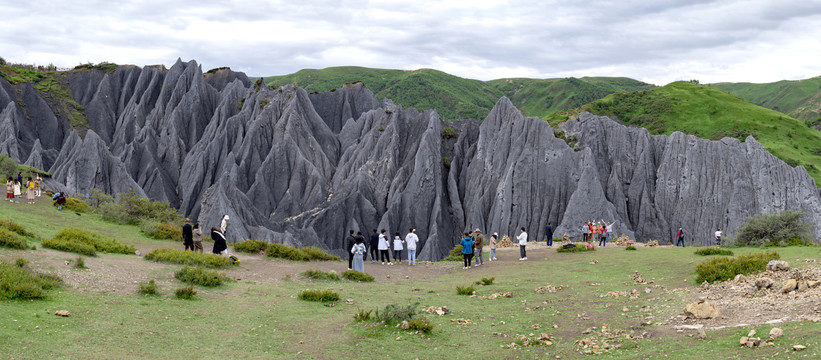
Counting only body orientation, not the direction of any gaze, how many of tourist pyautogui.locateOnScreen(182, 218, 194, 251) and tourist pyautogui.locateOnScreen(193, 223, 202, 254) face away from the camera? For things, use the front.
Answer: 2

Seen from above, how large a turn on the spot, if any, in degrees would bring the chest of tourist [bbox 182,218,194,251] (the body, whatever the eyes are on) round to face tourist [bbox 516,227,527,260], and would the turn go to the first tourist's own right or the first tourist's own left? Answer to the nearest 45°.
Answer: approximately 90° to the first tourist's own right

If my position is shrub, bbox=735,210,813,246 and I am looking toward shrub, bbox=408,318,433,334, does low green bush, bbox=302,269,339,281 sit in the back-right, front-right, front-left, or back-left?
front-right

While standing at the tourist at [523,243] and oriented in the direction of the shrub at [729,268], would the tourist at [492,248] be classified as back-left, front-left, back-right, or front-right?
back-right

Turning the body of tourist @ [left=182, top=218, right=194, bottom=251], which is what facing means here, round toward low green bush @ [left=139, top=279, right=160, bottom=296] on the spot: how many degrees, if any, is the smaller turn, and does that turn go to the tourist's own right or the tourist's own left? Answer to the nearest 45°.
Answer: approximately 180°

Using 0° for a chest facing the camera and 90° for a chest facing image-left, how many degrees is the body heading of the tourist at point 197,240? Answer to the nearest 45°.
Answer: approximately 180°

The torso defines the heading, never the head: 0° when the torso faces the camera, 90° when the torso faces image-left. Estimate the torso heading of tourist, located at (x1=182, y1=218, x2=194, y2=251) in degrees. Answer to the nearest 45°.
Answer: approximately 180°

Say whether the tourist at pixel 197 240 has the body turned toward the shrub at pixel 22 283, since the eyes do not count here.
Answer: no

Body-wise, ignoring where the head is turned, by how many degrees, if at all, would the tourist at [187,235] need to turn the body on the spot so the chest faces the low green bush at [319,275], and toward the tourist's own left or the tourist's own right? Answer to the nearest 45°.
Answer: approximately 135° to the tourist's own right

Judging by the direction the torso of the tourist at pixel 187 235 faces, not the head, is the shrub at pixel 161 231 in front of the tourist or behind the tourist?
in front

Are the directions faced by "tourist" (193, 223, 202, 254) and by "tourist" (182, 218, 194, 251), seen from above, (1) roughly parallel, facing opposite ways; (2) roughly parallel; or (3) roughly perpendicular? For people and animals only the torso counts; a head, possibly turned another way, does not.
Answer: roughly parallel

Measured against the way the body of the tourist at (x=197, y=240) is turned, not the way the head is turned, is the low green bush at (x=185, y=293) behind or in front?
behind

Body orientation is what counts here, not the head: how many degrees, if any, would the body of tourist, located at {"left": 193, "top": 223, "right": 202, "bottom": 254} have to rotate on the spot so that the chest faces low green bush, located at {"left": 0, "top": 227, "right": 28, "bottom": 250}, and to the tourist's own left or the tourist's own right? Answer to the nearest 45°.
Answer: approximately 135° to the tourist's own left

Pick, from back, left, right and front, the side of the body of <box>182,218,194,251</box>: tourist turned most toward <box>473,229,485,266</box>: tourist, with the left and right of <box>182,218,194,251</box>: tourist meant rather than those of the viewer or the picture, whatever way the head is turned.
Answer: right
